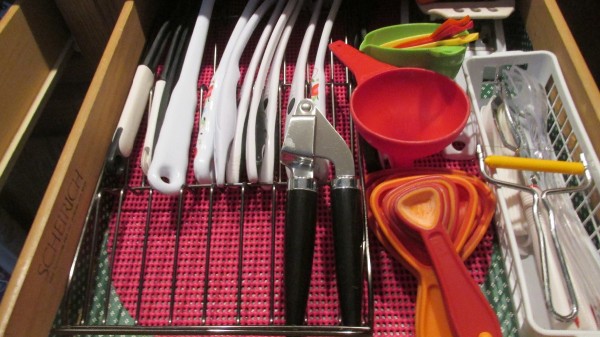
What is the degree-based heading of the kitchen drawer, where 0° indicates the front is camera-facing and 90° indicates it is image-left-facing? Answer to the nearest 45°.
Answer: approximately 0°
